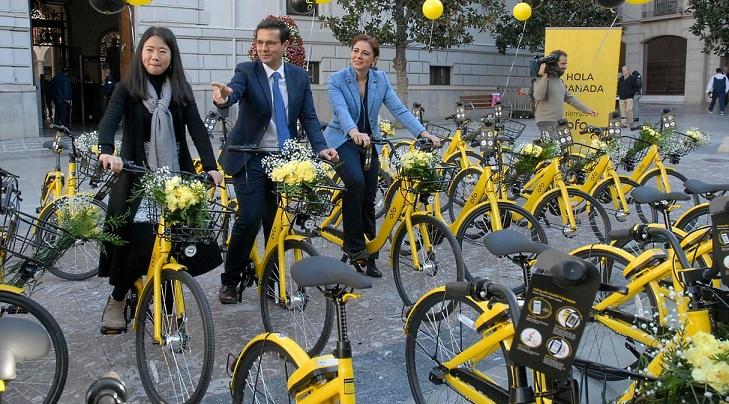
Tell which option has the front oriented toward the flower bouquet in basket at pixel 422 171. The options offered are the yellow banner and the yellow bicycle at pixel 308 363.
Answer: the yellow banner

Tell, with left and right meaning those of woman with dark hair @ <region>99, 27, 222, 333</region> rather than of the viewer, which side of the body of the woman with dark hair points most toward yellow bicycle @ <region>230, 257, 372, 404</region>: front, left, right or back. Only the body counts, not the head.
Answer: front

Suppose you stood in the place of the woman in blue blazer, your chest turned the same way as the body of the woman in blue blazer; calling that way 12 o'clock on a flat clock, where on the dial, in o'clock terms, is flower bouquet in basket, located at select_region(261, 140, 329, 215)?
The flower bouquet in basket is roughly at 2 o'clock from the woman in blue blazer.

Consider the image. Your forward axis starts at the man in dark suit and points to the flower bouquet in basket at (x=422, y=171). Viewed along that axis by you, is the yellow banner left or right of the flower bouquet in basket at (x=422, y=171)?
left

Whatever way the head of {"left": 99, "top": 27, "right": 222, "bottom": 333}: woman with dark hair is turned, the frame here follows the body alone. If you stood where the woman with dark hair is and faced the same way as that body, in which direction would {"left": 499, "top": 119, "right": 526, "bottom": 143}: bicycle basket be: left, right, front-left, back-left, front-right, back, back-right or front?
back-left

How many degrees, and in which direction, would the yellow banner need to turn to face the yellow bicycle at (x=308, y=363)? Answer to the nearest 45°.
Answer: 0° — it already faces it

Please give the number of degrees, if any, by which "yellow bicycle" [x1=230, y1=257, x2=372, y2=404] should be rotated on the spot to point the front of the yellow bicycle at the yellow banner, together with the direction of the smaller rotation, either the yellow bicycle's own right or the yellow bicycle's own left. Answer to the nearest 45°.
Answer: approximately 90° to the yellow bicycle's own left

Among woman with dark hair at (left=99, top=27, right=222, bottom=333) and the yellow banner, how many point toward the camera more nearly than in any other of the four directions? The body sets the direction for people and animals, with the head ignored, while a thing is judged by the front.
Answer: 2
